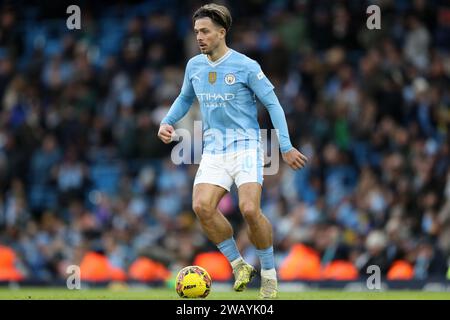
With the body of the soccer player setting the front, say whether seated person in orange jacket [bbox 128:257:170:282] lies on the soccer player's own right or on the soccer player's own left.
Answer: on the soccer player's own right

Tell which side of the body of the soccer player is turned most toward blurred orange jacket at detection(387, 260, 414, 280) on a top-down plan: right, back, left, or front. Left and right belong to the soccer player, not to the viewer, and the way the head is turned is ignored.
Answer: back

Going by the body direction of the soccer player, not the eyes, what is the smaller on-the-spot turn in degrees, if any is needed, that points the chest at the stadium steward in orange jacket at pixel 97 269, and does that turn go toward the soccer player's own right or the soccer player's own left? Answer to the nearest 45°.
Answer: approximately 135° to the soccer player's own right

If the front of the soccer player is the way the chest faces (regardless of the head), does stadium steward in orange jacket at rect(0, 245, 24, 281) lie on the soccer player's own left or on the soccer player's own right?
on the soccer player's own right

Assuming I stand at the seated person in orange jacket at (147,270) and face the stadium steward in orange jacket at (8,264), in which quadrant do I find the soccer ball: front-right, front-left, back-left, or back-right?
back-left

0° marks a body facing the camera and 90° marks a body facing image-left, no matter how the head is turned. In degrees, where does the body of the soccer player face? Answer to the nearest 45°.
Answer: approximately 45°

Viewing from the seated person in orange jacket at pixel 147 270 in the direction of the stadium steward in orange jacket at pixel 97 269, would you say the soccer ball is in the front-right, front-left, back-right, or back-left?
back-left

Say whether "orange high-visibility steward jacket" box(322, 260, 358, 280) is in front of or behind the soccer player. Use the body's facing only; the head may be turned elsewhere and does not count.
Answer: behind
